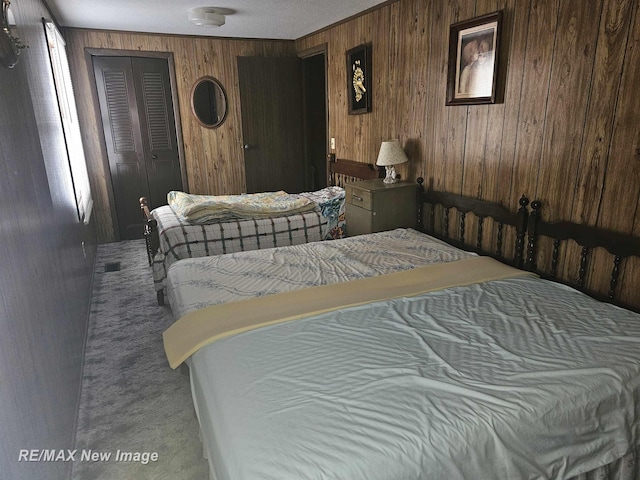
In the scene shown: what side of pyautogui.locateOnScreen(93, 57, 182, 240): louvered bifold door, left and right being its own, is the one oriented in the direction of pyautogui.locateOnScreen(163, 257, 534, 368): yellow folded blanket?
front

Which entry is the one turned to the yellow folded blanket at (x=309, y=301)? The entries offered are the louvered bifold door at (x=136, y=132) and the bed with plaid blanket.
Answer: the louvered bifold door

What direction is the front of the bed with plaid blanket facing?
to the viewer's left

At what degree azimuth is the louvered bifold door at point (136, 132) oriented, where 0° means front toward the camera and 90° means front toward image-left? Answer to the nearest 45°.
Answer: approximately 0°

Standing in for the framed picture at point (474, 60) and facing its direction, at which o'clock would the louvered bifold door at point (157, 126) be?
The louvered bifold door is roughly at 2 o'clock from the framed picture.

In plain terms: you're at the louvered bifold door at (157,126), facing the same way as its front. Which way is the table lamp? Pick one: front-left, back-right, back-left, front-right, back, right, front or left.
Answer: front-left

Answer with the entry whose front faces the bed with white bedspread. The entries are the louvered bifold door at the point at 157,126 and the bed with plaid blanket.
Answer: the louvered bifold door

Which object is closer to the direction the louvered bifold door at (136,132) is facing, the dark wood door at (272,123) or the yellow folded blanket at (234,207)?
the yellow folded blanket

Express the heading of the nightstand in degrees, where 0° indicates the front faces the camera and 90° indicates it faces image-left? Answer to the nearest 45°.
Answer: approximately 45°
